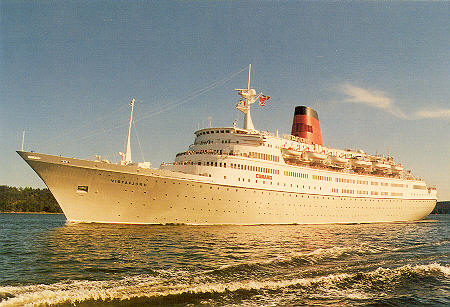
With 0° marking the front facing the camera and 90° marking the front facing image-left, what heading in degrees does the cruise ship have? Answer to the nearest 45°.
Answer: approximately 45°
